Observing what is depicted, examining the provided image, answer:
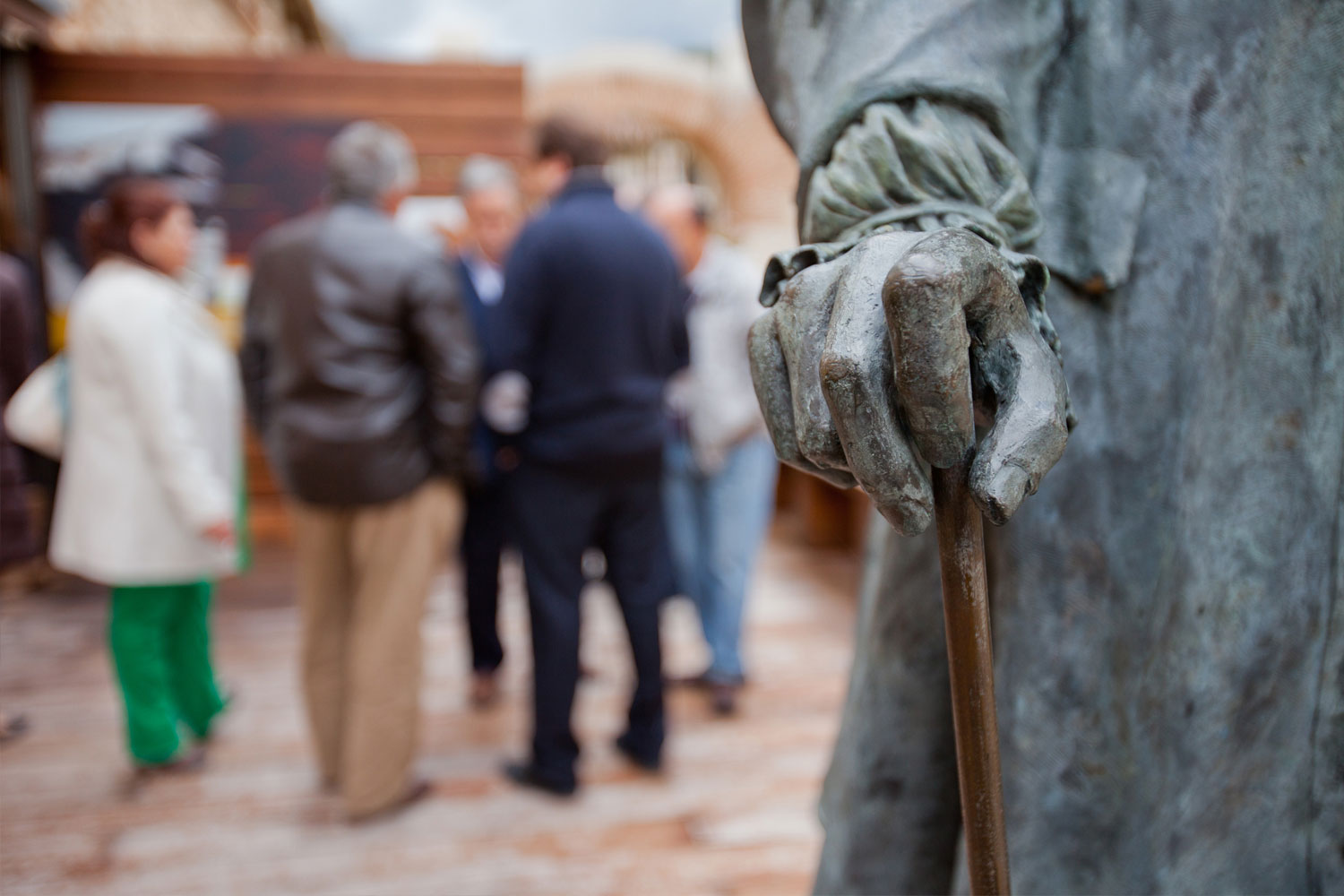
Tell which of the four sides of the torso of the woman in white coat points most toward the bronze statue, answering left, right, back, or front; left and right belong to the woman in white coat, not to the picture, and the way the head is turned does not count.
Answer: right

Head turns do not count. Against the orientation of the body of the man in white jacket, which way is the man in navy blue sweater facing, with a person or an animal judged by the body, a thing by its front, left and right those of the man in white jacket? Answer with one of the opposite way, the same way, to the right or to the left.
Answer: to the right

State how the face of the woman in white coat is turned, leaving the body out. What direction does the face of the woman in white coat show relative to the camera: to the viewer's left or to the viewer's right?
to the viewer's right

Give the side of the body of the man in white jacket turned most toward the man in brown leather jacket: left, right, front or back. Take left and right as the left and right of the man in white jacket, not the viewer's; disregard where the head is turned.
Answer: front

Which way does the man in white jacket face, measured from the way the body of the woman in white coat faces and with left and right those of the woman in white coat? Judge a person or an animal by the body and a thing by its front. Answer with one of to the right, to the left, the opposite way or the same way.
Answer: the opposite way

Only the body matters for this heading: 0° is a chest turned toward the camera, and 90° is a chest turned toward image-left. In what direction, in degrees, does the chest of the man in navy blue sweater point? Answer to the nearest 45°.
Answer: approximately 135°

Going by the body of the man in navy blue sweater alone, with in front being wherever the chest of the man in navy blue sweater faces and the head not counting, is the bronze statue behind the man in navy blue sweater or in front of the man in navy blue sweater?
behind

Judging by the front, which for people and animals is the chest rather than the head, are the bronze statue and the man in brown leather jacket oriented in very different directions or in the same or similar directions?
very different directions
